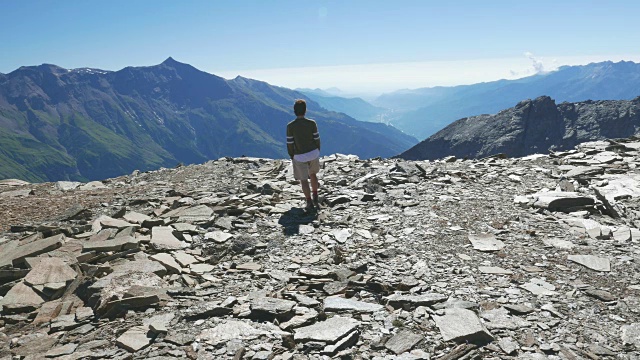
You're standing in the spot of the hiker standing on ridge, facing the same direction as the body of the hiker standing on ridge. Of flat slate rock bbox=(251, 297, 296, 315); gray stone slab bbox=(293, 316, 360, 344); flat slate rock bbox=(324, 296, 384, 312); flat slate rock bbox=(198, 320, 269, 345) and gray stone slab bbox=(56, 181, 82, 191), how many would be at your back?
4

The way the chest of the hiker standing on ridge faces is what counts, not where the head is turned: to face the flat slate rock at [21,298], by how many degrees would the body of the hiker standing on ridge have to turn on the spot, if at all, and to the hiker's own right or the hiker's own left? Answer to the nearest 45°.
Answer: approximately 135° to the hiker's own left

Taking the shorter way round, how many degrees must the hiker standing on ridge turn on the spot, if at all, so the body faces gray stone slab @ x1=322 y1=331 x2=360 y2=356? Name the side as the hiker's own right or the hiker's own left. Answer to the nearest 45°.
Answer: approximately 180°

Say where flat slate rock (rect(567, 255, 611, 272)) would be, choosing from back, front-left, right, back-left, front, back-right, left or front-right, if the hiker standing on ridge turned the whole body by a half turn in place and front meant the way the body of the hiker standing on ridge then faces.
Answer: front-left

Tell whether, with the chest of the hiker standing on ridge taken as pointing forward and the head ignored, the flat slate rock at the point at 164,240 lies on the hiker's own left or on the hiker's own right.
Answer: on the hiker's own left

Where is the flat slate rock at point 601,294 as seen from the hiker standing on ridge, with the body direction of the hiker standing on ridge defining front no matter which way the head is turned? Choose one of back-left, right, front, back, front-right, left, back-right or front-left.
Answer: back-right

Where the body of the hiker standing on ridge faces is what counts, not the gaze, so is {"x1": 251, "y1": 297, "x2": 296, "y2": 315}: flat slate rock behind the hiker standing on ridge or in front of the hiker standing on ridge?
behind

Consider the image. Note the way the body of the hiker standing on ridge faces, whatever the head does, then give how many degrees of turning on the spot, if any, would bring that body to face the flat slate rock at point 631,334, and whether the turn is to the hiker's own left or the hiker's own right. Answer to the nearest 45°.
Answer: approximately 135° to the hiker's own right

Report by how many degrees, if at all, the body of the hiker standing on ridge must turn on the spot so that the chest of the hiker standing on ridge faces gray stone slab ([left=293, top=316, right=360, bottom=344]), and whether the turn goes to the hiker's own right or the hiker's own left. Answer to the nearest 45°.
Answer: approximately 180°

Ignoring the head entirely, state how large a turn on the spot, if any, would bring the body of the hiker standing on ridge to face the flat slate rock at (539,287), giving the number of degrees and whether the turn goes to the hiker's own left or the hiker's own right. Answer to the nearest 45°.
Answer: approximately 135° to the hiker's own right

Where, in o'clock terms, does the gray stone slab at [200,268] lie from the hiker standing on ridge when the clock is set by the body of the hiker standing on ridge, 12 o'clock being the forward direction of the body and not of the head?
The gray stone slab is roughly at 7 o'clock from the hiker standing on ridge.

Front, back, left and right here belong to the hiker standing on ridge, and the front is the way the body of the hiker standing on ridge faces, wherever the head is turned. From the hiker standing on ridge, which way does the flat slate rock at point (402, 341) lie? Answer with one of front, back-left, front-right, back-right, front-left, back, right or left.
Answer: back

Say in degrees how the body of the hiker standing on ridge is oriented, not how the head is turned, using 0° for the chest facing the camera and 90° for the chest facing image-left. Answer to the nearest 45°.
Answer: approximately 180°

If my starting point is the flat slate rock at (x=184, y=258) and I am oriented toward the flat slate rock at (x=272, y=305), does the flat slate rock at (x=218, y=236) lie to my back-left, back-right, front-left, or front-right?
back-left
